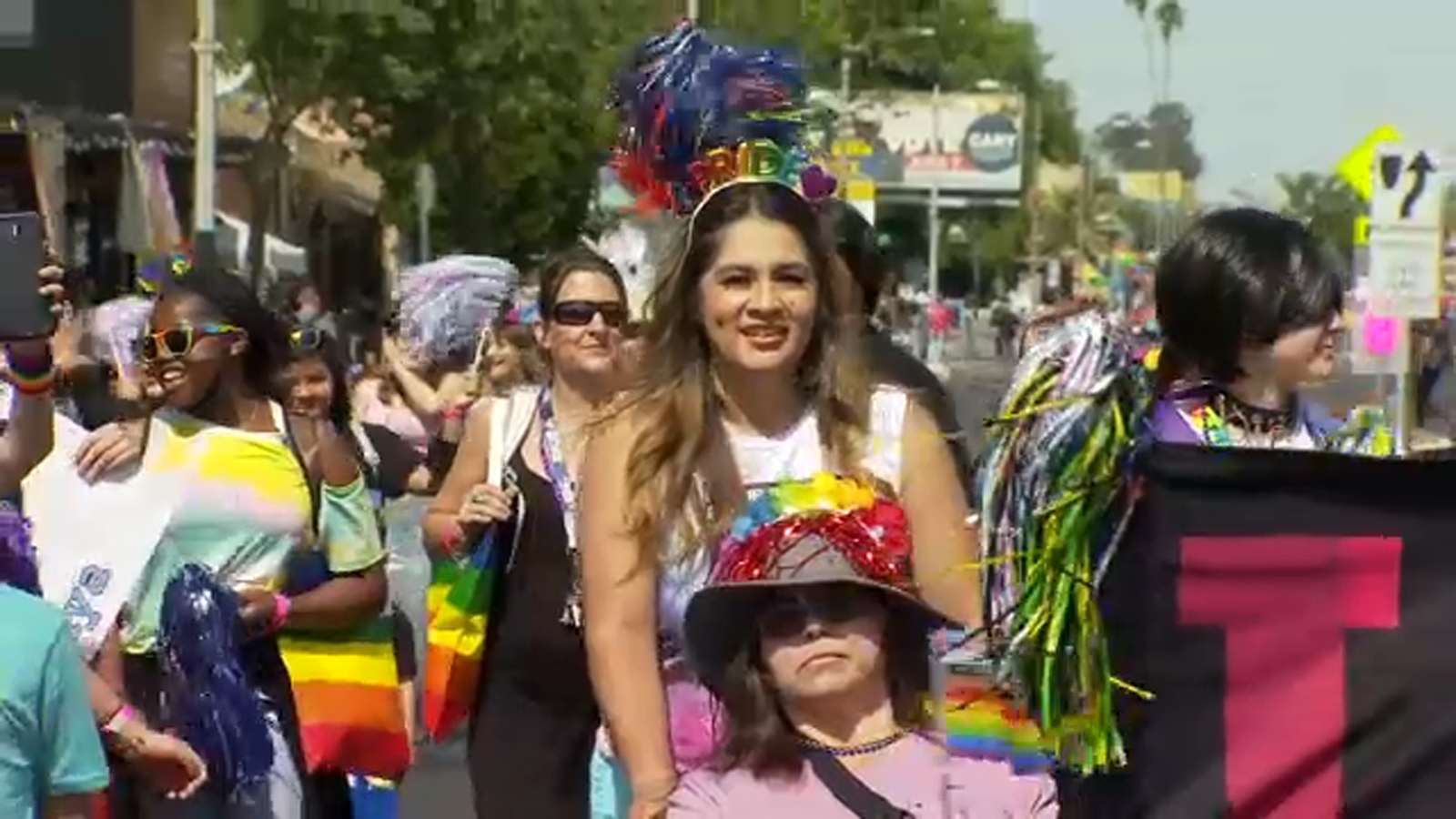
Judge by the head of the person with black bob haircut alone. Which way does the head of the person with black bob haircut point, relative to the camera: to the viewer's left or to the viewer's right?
to the viewer's right

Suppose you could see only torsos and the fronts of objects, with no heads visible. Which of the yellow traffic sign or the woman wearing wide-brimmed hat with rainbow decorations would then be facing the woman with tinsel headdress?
the yellow traffic sign

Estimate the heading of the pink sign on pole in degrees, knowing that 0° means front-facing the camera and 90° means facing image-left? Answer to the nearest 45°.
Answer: approximately 0°

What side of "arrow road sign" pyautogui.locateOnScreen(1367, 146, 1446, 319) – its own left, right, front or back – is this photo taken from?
front

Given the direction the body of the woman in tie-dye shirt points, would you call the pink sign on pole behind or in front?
behind

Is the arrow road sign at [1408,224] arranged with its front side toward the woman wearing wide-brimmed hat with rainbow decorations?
yes

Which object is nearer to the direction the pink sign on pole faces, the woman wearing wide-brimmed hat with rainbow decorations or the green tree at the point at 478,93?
the woman wearing wide-brimmed hat with rainbow decorations

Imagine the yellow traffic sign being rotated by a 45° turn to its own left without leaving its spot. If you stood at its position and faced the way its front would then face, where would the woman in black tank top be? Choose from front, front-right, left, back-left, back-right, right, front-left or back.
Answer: front-right

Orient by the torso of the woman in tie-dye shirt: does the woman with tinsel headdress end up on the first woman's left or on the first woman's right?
on the first woman's left

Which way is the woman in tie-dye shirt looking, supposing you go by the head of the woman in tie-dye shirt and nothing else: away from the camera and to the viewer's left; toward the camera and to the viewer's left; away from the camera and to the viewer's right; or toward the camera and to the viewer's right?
toward the camera and to the viewer's left

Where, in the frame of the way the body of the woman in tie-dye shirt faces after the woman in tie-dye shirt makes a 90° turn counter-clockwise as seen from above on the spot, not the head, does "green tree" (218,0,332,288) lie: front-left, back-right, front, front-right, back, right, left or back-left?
back-left

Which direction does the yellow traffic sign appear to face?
toward the camera
